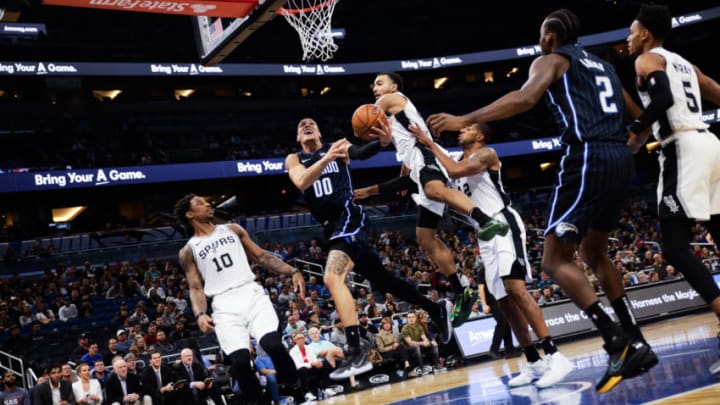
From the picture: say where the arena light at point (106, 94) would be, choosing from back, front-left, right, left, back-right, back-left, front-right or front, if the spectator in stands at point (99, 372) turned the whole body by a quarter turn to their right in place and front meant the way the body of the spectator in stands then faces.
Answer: back-right

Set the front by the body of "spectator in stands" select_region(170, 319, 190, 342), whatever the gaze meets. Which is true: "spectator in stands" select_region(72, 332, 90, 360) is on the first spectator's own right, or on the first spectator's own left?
on the first spectator's own right

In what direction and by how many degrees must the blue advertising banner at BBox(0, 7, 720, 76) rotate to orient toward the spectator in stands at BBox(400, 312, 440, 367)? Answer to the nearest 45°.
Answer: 0° — it already faces them

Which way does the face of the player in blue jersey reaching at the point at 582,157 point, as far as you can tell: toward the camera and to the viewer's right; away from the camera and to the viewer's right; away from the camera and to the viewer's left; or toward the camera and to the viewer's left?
away from the camera and to the viewer's left

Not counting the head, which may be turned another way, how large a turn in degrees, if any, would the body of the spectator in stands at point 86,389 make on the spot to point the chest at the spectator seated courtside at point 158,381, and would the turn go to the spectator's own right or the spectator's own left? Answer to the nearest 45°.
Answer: approximately 45° to the spectator's own left

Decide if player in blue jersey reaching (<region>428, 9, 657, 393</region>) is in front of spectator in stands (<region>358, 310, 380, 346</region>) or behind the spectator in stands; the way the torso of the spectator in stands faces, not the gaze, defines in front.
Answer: in front

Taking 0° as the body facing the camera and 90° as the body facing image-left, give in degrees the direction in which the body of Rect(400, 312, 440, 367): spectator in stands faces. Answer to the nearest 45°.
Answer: approximately 315°

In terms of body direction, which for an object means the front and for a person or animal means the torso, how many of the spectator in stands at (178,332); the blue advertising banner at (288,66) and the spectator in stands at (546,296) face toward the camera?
3

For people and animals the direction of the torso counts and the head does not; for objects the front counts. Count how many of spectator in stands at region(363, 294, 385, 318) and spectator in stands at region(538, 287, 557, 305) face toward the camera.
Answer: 2

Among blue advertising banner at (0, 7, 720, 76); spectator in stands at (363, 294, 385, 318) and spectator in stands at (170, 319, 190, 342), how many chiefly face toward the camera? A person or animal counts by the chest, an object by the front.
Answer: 3

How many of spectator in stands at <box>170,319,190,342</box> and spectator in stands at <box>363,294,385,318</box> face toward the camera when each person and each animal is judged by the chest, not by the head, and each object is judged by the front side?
2

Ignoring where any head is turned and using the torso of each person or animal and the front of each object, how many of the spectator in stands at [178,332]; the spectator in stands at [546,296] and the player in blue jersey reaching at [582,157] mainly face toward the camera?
2
